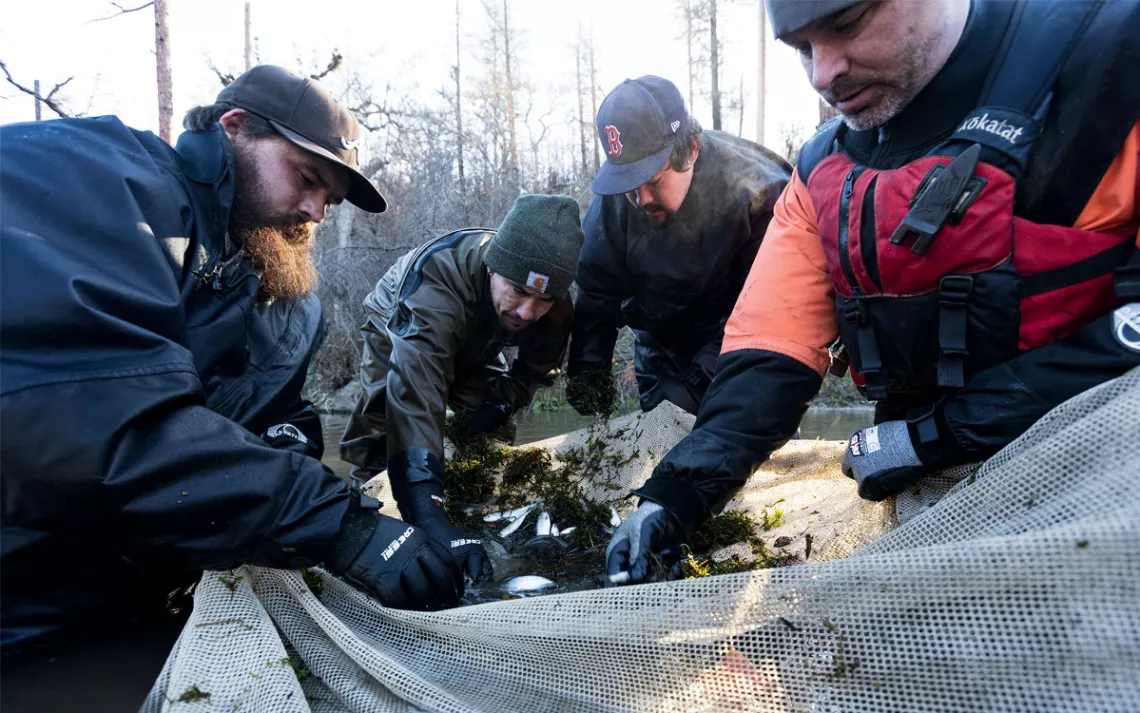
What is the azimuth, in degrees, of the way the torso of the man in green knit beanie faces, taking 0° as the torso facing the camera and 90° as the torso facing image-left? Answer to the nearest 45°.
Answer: approximately 315°

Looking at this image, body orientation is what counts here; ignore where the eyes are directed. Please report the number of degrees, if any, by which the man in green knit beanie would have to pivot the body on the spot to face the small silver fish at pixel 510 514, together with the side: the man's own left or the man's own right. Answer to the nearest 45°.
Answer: approximately 45° to the man's own right

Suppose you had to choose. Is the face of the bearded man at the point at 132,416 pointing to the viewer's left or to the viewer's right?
to the viewer's right

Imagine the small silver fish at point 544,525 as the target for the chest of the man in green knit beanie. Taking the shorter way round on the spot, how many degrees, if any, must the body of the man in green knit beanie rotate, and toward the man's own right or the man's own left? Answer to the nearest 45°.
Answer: approximately 45° to the man's own right

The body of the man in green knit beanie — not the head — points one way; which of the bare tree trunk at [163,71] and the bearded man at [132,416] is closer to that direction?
the bearded man

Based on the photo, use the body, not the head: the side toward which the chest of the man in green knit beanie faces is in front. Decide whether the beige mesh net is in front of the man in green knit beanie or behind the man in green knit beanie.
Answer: in front

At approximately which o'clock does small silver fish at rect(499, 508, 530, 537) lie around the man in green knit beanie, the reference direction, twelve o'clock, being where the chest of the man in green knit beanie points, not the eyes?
The small silver fish is roughly at 1 o'clock from the man in green knit beanie.

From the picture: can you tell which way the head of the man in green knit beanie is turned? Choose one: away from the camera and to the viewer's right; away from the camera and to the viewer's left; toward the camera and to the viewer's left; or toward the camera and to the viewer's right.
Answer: toward the camera and to the viewer's right

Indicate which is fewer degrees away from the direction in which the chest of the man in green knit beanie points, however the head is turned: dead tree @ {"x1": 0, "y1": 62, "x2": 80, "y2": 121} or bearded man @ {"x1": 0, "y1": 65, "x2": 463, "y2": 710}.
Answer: the bearded man

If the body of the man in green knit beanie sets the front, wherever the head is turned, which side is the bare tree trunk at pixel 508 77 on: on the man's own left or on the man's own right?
on the man's own left
